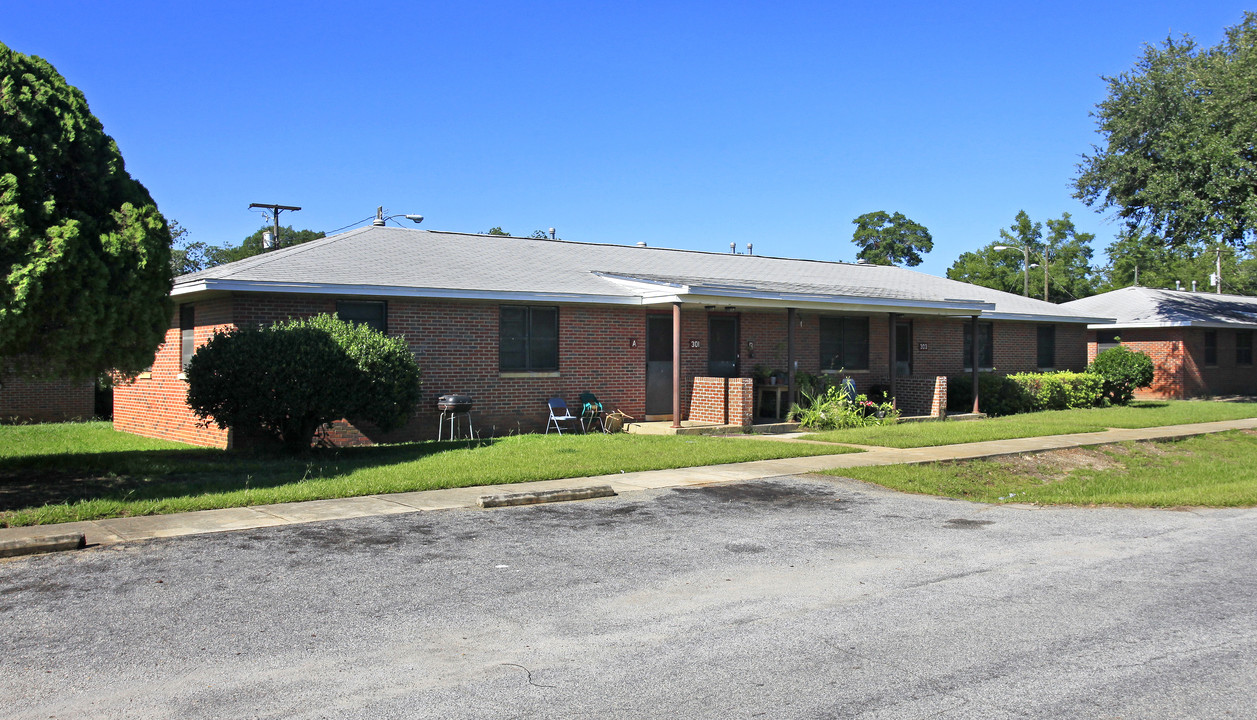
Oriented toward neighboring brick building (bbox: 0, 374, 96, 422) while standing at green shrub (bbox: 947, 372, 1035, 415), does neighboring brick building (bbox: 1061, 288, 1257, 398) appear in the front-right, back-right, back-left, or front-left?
back-right

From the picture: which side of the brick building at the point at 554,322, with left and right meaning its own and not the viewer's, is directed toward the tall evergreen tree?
right

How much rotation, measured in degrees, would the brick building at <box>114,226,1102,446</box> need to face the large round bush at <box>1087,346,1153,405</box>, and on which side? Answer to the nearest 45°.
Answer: approximately 90° to its left

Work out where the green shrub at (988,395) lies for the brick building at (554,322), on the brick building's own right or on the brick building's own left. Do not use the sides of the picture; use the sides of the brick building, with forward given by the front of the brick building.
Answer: on the brick building's own left

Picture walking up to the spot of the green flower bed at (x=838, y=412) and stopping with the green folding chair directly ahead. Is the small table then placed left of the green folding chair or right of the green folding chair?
right

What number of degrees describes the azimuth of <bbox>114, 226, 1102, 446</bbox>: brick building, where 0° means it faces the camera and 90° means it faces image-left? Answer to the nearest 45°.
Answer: approximately 315°

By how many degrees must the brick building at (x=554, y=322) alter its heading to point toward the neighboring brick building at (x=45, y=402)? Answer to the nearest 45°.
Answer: approximately 135° to its right

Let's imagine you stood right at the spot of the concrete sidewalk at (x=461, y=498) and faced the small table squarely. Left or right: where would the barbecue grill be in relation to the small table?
left

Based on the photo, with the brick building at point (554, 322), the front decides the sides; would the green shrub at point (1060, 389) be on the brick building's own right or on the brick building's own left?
on the brick building's own left

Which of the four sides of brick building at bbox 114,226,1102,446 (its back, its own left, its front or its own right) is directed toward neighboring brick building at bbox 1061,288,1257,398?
left
